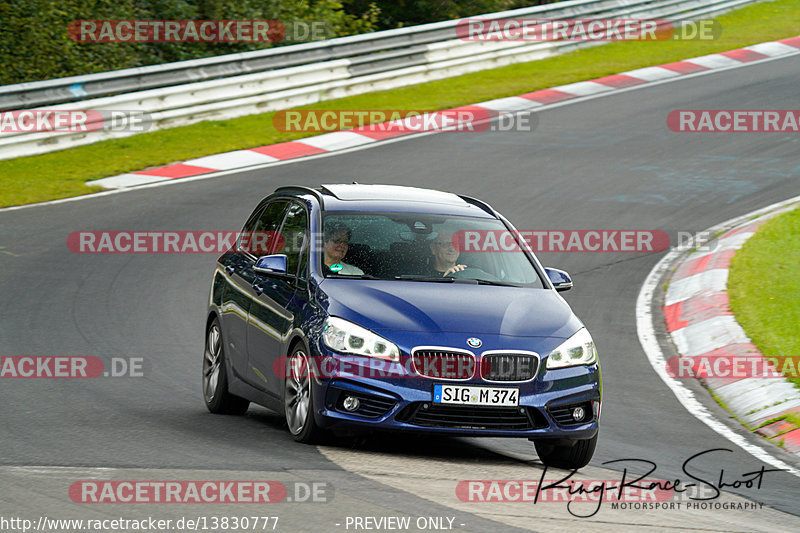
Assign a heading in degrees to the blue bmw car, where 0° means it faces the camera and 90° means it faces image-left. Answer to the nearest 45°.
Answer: approximately 315°

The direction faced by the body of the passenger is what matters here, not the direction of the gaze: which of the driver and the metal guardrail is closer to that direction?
the driver

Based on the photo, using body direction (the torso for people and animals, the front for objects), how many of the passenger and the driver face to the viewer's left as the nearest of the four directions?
0

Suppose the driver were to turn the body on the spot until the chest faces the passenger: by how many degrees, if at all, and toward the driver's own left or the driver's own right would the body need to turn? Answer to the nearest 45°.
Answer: approximately 135° to the driver's own right

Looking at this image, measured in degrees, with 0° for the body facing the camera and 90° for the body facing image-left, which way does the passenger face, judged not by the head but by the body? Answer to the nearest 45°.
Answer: approximately 315°

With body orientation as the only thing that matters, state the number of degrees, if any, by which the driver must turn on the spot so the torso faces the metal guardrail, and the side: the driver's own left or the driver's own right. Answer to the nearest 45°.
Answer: approximately 135° to the driver's own left

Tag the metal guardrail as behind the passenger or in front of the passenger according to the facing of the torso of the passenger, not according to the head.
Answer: behind

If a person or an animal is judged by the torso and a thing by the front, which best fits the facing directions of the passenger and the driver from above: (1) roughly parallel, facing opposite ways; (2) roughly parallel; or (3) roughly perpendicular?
roughly parallel

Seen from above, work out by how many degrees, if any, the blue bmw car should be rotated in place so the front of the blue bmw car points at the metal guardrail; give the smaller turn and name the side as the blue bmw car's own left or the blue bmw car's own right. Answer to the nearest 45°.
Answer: approximately 135° to the blue bmw car's own left

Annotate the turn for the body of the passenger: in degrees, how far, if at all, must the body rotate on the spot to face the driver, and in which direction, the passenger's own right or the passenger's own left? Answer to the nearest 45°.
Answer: approximately 45° to the passenger's own left
